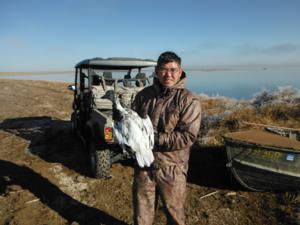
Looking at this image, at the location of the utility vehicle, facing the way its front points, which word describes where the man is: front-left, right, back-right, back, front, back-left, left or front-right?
back-left

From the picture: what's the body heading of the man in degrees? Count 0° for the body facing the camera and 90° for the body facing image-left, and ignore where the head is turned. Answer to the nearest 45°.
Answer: approximately 0°

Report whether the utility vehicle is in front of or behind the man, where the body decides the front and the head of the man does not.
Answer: behind

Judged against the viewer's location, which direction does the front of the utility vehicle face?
facing away from the viewer and to the left of the viewer

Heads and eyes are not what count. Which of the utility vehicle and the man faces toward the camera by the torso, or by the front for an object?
the man

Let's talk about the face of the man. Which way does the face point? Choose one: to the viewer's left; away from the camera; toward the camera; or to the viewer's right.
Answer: toward the camera

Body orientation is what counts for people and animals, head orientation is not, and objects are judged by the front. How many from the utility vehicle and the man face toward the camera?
1
